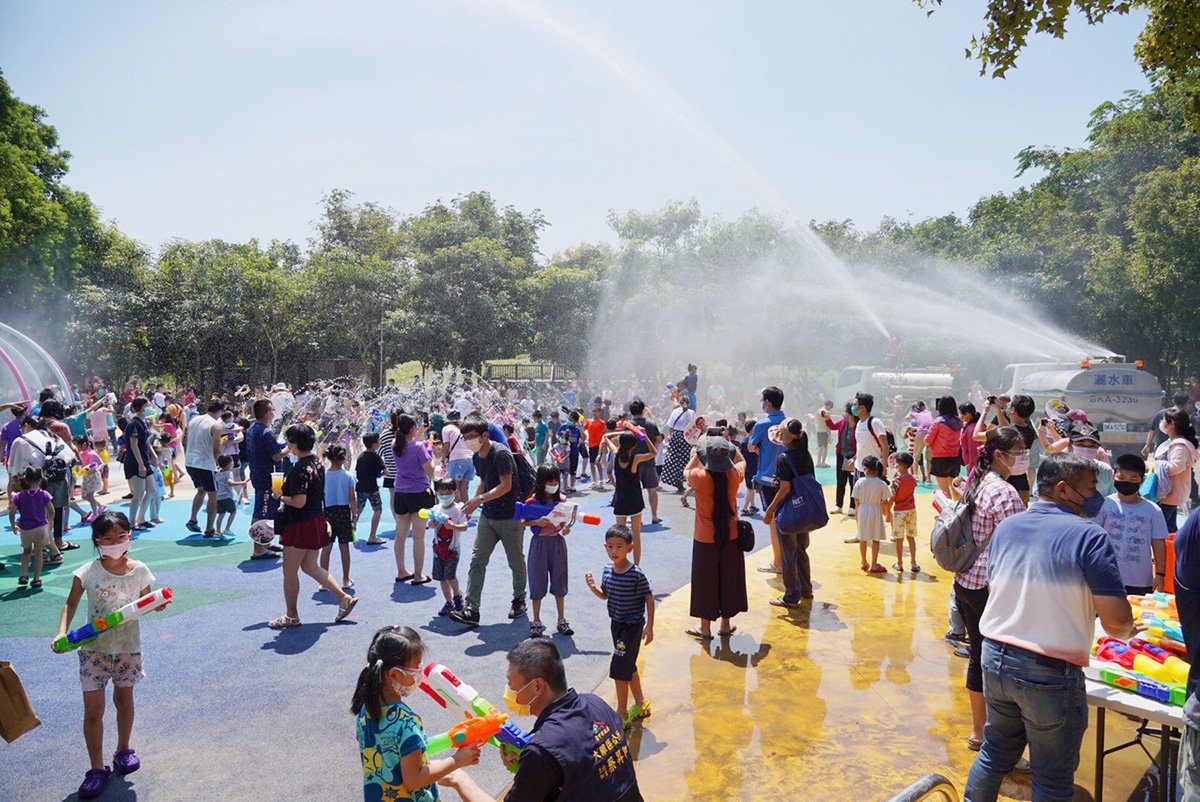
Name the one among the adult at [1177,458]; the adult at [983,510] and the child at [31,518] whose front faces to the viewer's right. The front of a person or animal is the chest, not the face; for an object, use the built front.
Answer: the adult at [983,510]

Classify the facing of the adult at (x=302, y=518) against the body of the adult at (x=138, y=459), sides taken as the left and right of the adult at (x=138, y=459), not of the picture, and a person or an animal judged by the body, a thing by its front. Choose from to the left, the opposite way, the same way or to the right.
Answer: the opposite way

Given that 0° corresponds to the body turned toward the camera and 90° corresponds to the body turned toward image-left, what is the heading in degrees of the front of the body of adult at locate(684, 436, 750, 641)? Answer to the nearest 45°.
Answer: approximately 180°

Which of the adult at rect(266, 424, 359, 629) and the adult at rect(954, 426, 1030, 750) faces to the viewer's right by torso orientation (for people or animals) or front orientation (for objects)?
the adult at rect(954, 426, 1030, 750)

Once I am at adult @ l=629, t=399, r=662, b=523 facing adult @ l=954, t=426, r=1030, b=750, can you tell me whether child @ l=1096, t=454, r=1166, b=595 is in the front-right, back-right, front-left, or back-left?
front-left

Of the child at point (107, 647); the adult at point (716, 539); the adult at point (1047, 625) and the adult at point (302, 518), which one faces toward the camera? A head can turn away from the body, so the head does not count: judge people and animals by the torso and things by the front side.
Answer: the child

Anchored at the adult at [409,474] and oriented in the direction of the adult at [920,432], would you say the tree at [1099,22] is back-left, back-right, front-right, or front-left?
front-right

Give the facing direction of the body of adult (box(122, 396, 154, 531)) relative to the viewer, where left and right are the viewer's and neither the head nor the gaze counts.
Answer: facing to the right of the viewer

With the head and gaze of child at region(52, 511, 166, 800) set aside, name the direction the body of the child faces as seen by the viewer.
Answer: toward the camera

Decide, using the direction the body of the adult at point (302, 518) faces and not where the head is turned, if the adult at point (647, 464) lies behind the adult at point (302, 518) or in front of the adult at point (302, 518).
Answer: behind

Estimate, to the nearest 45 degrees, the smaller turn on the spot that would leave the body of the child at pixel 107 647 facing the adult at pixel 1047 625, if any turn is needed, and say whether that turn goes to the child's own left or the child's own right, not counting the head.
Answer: approximately 45° to the child's own left

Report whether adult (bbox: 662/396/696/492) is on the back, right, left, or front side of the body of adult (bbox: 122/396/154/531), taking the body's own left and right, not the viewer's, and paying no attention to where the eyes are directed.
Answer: front

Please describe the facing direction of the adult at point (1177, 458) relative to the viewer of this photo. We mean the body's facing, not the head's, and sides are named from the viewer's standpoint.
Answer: facing to the left of the viewer

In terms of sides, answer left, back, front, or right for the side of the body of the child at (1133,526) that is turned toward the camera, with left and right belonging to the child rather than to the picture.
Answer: front

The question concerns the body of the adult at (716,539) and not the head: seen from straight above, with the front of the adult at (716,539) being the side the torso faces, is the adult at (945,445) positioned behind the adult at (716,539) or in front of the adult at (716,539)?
in front
